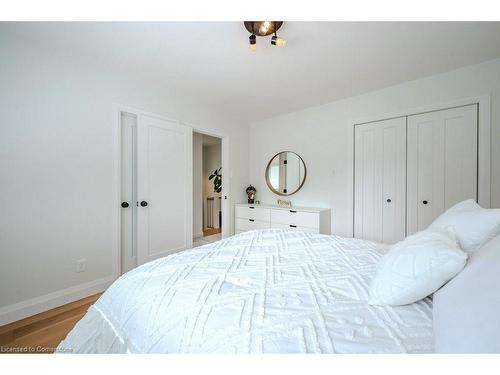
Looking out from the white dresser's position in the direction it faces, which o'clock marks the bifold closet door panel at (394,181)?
The bifold closet door panel is roughly at 8 o'clock from the white dresser.

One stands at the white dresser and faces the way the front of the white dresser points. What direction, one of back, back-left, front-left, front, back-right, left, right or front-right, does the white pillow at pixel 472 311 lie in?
front-left

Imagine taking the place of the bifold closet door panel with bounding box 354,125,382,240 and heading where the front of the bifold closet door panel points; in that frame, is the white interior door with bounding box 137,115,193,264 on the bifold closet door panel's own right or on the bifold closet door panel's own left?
on the bifold closet door panel's own right

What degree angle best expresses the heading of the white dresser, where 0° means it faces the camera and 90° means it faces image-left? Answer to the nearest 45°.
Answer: approximately 45°

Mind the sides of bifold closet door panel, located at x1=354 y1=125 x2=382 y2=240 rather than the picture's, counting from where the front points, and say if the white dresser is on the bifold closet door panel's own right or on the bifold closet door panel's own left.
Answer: on the bifold closet door panel's own right

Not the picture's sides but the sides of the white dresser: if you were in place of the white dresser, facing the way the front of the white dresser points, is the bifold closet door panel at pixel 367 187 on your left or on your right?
on your left

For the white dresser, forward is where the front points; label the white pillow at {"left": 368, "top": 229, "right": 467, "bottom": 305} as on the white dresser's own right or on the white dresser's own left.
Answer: on the white dresser's own left

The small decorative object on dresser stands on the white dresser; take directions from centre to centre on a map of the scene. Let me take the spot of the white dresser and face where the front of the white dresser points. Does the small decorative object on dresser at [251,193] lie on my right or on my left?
on my right

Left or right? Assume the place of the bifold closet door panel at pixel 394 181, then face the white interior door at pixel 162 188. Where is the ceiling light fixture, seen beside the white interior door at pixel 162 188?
left

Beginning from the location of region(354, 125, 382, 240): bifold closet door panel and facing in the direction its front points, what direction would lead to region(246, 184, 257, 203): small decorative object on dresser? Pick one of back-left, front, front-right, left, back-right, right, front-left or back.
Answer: right

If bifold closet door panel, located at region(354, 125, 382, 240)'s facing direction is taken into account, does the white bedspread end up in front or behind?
in front

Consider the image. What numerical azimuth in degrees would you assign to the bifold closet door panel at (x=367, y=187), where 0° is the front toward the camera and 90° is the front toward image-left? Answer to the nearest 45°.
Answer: approximately 0°
